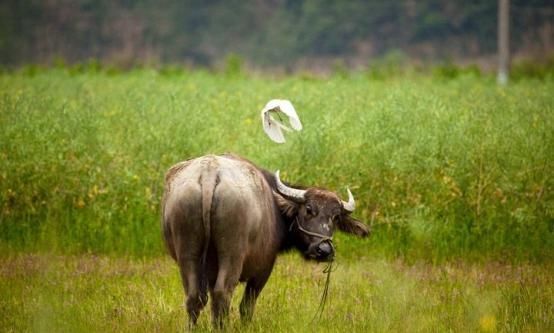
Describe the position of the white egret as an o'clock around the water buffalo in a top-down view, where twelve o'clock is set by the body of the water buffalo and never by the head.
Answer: The white egret is roughly at 11 o'clock from the water buffalo.

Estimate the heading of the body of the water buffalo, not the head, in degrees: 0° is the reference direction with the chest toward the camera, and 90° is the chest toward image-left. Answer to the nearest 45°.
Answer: approximately 225°
